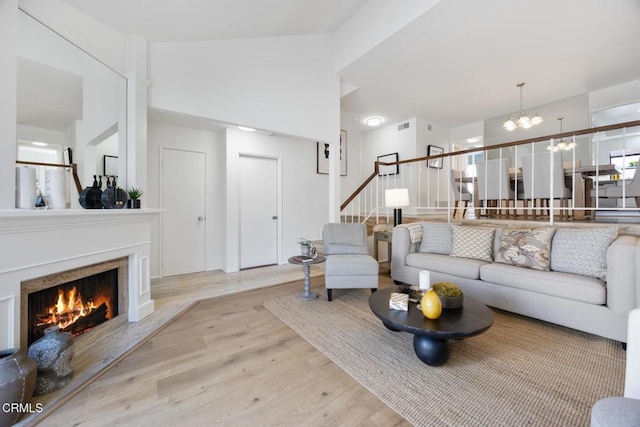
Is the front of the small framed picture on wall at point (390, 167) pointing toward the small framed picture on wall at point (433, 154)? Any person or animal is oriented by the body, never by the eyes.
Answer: no

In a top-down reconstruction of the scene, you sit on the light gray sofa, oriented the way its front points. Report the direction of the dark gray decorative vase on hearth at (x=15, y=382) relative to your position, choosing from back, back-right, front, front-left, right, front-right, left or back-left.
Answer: front

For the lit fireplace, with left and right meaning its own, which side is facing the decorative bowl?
front

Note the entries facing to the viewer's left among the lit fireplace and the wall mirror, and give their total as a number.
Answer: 0

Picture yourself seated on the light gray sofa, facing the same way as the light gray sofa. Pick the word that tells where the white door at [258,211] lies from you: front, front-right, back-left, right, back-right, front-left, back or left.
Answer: front-right

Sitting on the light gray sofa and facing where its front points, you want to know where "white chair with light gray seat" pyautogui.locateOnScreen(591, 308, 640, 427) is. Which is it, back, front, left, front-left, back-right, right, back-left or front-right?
front-left

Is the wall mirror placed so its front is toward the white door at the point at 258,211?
no

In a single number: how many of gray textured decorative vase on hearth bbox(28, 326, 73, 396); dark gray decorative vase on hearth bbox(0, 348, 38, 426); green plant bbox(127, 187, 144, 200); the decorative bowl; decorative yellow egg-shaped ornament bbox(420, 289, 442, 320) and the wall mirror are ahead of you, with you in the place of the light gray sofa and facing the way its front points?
6

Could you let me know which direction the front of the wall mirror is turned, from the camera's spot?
facing the viewer and to the right of the viewer

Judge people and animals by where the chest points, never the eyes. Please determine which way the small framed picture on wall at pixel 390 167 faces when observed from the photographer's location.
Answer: facing the viewer and to the left of the viewer

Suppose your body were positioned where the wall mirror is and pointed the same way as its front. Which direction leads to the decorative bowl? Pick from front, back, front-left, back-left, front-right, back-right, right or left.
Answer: front

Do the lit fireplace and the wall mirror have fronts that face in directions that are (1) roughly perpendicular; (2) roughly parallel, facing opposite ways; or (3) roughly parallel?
roughly parallel

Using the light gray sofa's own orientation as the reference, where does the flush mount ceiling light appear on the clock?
The flush mount ceiling light is roughly at 3 o'clock from the light gray sofa.

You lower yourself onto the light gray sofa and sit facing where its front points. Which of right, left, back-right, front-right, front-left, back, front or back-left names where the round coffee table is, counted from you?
front

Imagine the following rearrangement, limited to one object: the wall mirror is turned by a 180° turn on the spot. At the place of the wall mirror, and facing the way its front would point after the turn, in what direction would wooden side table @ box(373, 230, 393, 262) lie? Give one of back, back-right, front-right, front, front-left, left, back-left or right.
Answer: back-right

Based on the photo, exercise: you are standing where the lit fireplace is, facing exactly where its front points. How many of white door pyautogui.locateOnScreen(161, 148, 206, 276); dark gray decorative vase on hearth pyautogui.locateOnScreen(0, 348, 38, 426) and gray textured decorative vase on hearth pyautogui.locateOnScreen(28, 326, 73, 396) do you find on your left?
1

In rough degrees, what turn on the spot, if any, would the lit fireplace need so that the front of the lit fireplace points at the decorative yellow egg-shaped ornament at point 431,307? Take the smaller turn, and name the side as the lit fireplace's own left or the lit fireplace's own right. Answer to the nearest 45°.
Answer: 0° — it already faces it
